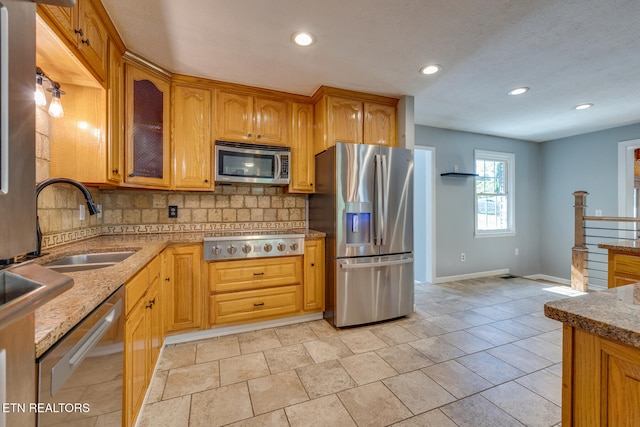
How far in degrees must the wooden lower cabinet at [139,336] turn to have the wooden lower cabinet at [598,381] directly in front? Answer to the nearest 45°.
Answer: approximately 45° to its right

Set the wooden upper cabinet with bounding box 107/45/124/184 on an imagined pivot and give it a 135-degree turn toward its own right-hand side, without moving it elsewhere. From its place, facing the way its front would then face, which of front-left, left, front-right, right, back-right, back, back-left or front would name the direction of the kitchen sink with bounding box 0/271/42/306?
front-left

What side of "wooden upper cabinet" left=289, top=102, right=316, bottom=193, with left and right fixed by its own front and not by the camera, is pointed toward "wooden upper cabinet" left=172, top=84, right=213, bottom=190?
right

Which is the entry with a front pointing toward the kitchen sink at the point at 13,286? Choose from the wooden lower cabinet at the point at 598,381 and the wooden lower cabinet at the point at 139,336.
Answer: the wooden lower cabinet at the point at 598,381

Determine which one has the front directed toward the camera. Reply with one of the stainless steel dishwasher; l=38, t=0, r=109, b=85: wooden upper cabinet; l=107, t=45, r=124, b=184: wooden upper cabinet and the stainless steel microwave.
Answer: the stainless steel microwave

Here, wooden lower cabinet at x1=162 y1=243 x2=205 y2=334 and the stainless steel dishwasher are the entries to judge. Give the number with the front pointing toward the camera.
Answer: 1

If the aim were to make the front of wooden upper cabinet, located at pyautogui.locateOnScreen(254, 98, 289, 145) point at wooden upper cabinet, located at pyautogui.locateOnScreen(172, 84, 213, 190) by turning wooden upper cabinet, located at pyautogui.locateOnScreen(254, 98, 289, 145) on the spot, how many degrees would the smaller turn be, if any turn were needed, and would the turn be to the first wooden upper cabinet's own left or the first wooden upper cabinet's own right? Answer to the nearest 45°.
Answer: approximately 90° to the first wooden upper cabinet's own right

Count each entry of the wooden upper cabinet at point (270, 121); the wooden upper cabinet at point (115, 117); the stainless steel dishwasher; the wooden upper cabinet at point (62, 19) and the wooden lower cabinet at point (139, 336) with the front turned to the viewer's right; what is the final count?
4

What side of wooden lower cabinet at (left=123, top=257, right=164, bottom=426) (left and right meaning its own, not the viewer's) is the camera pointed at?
right

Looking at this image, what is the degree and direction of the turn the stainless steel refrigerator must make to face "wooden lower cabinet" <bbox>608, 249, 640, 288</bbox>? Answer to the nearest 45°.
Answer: approximately 45° to its left
